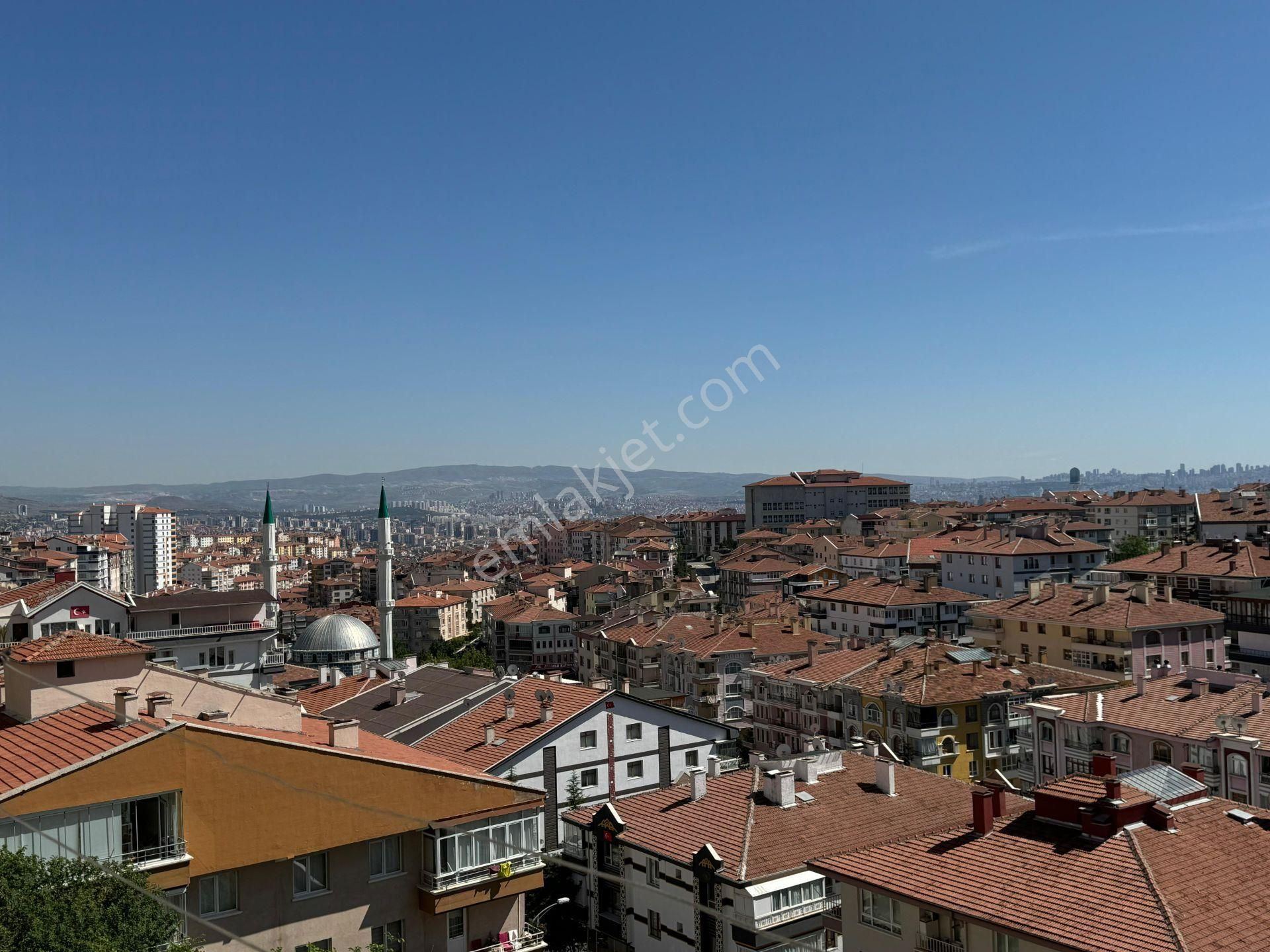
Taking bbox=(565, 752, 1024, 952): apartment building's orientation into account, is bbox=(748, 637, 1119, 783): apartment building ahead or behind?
behind

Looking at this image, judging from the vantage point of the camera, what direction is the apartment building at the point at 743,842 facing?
facing the viewer and to the left of the viewer

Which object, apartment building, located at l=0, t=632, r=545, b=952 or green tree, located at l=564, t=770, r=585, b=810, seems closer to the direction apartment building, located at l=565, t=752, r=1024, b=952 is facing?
the apartment building

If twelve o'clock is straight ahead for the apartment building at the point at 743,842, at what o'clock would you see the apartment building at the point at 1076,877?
the apartment building at the point at 1076,877 is roughly at 9 o'clock from the apartment building at the point at 743,842.

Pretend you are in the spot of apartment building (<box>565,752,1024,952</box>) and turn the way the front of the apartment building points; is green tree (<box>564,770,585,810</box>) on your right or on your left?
on your right

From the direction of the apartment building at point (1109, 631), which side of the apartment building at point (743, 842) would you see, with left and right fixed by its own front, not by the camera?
back

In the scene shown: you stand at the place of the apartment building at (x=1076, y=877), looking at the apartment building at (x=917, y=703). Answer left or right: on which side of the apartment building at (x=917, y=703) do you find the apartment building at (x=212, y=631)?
left

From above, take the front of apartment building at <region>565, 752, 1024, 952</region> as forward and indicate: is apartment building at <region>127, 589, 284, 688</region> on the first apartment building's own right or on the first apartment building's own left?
on the first apartment building's own right

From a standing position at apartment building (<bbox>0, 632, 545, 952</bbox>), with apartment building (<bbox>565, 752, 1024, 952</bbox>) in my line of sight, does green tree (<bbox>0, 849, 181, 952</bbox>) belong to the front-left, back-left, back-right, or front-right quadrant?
back-right
